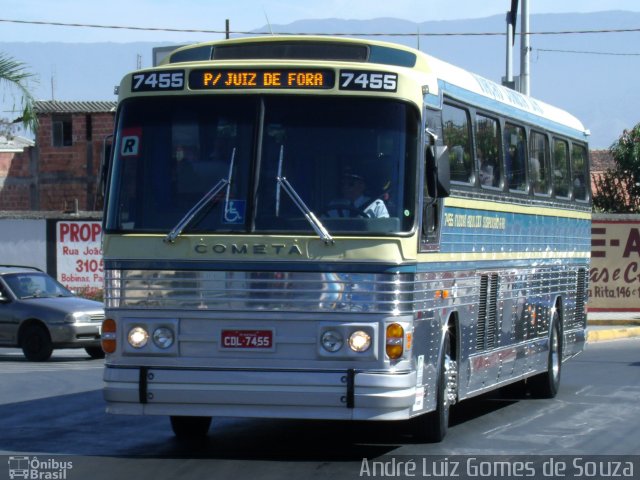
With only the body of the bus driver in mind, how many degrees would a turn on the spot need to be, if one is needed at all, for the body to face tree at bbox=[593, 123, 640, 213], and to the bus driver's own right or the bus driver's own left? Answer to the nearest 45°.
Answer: approximately 180°

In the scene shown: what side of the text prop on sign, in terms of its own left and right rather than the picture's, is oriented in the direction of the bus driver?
front

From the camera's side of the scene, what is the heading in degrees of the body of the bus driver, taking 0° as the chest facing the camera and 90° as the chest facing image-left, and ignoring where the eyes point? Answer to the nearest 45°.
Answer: approximately 0°

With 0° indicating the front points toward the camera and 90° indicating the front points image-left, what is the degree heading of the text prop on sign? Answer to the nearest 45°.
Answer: approximately 0°

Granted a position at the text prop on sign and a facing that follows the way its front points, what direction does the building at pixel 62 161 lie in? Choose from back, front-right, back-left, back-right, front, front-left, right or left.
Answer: back

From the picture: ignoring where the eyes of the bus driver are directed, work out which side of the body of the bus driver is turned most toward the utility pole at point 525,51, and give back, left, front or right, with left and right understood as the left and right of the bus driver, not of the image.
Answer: back

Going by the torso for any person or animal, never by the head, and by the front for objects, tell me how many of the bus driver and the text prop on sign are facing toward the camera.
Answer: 2

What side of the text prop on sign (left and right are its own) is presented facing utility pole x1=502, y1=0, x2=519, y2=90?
left
